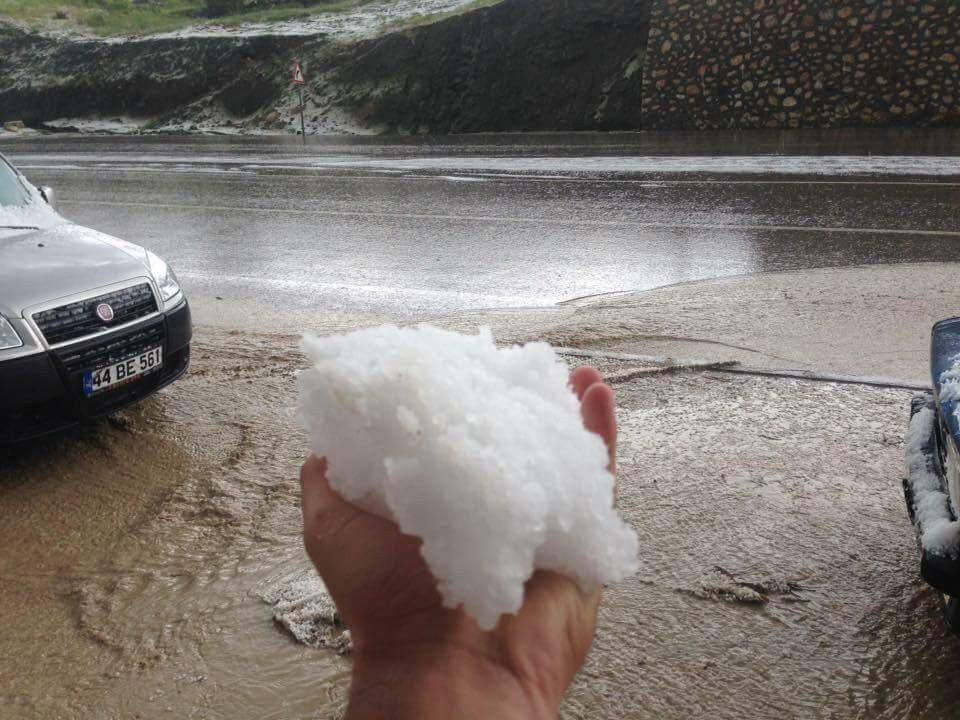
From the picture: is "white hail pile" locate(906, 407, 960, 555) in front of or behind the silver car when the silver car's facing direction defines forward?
in front

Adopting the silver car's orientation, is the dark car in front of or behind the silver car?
in front

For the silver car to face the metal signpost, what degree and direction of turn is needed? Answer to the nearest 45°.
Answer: approximately 135° to its left

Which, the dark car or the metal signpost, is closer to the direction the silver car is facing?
the dark car

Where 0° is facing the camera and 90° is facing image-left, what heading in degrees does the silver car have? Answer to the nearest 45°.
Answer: approximately 315°

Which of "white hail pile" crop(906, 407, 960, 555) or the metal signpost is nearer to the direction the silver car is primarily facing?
the white hail pile
